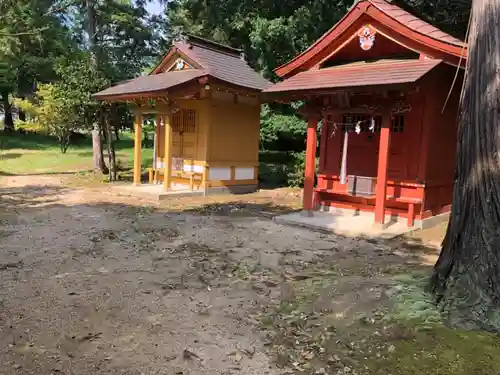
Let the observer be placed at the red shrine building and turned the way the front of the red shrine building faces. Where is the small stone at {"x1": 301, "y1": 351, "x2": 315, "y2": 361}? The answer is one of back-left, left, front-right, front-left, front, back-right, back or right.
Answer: front-left

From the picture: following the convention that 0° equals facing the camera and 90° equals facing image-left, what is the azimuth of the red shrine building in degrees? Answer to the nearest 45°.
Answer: approximately 45°

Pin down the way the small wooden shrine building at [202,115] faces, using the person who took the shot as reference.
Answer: facing the viewer and to the left of the viewer

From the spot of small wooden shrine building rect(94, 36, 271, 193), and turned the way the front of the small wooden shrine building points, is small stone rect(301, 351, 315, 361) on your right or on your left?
on your left

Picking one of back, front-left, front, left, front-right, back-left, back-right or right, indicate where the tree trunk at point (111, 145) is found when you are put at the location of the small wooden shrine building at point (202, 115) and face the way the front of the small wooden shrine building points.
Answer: right

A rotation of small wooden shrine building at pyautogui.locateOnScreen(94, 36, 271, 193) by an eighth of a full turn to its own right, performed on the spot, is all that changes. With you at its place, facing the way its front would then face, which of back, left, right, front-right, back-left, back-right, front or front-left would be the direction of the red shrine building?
back-left

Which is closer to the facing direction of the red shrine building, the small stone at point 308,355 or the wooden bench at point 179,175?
the small stone

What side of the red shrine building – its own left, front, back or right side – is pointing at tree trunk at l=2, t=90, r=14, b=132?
right

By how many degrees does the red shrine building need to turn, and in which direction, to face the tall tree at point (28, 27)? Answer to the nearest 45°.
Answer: approximately 45° to its right

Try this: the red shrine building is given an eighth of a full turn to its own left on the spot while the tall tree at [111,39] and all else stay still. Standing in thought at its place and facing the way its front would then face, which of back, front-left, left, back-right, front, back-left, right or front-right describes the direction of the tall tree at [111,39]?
back-right

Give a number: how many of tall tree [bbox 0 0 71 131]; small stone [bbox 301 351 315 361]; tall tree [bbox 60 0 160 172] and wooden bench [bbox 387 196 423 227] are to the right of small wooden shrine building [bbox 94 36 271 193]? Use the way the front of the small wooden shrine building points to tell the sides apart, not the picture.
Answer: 2

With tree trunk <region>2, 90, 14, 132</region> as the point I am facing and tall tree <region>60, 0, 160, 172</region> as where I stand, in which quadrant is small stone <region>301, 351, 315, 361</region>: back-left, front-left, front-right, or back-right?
back-left

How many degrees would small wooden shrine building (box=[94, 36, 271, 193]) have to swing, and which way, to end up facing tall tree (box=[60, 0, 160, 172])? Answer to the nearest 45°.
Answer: approximately 90° to its right

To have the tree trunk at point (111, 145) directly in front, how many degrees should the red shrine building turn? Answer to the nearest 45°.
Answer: approximately 90° to its right
